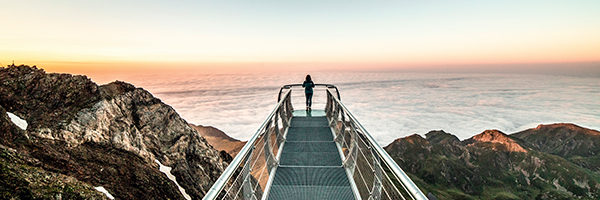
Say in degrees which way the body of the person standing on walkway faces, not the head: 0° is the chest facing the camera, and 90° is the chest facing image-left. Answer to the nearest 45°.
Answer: approximately 180°

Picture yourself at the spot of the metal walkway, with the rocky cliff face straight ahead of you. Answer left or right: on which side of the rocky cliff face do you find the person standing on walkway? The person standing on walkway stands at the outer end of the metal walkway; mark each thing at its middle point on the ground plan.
right

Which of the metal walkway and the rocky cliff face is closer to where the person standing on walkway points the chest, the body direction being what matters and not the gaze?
the rocky cliff face
